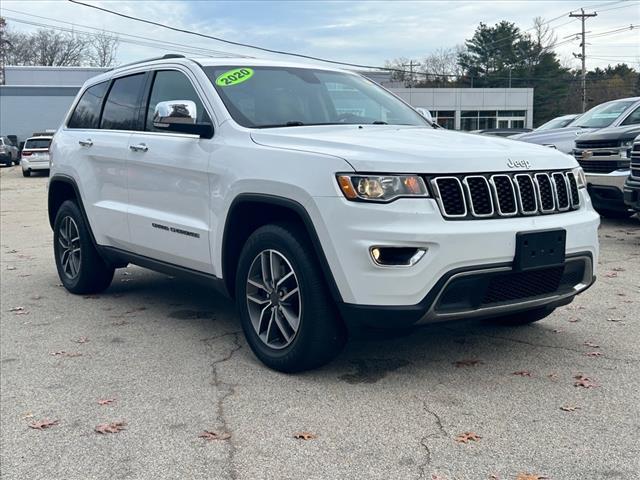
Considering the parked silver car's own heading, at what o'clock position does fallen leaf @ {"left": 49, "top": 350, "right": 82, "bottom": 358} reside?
The fallen leaf is roughly at 11 o'clock from the parked silver car.

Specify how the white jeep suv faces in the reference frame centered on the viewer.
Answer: facing the viewer and to the right of the viewer

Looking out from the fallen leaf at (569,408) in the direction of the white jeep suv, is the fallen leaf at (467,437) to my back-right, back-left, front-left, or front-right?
front-left

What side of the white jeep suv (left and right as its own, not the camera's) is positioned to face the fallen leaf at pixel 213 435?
right

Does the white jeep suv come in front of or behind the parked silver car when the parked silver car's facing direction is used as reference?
in front

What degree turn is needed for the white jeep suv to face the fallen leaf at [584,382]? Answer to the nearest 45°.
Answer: approximately 45° to its left
